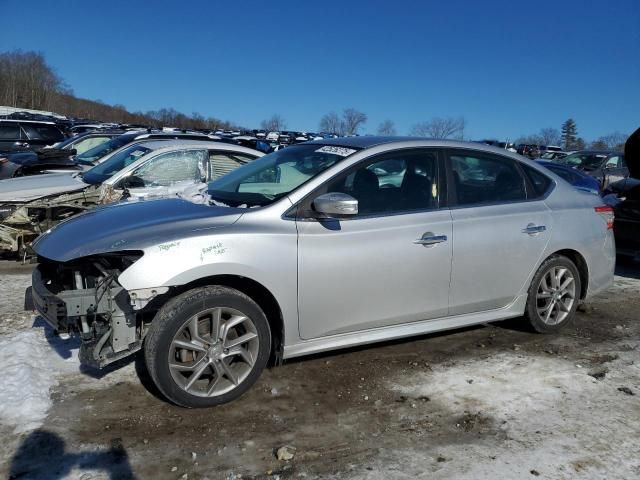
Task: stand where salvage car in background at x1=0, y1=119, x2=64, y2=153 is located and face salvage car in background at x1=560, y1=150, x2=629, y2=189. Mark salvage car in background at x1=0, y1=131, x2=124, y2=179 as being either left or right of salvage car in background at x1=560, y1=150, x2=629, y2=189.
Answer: right

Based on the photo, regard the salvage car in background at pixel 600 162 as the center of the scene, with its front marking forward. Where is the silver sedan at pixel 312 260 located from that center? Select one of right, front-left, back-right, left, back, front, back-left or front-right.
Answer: front-left

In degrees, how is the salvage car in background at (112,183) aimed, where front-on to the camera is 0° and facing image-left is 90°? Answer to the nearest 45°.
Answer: approximately 45°

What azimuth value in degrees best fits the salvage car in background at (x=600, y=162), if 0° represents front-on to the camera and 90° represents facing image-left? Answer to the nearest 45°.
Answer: approximately 45°

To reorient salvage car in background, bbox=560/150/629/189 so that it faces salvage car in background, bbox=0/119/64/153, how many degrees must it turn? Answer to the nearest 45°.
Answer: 0° — it already faces it

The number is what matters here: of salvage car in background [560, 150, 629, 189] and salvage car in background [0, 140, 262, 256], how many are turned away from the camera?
0

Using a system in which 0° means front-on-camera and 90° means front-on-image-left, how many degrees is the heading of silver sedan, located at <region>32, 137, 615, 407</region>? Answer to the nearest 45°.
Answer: approximately 45°

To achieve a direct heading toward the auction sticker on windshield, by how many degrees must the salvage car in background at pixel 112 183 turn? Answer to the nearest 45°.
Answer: approximately 90° to its left

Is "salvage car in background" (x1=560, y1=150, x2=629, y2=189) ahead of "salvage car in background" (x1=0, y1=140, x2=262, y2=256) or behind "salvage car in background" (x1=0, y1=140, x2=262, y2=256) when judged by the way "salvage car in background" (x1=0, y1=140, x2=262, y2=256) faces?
behind

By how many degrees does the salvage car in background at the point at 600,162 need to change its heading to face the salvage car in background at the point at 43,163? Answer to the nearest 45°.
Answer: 0° — it already faces it

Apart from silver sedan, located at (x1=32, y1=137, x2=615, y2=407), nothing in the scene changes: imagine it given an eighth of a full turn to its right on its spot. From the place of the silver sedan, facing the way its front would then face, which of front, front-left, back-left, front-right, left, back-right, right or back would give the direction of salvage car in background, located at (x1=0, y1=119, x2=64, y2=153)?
front-right
